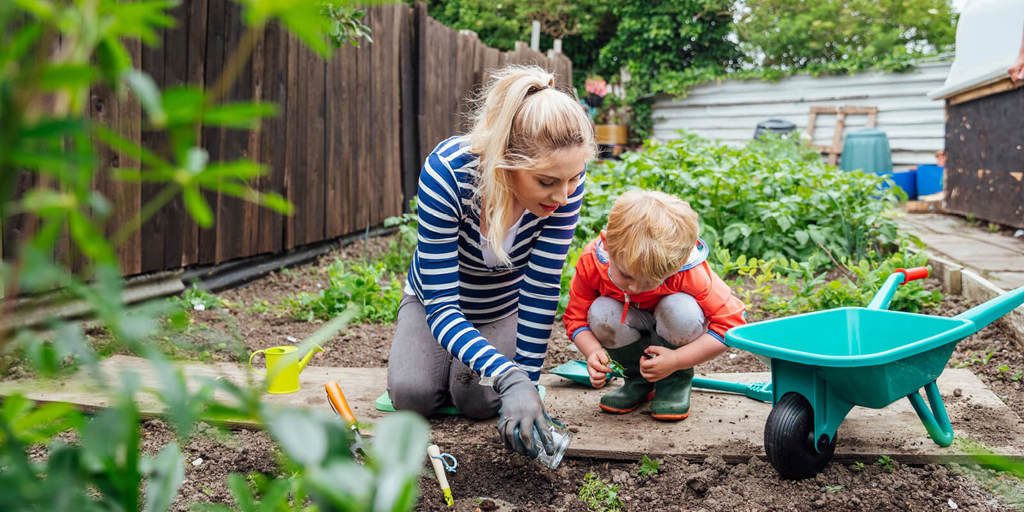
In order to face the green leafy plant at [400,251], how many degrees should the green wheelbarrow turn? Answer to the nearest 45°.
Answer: approximately 90° to its right

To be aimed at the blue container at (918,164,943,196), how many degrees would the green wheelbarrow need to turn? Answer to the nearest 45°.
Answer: approximately 135° to its right

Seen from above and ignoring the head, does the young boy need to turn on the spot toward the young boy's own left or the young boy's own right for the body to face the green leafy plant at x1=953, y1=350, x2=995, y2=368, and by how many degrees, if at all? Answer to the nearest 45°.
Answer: approximately 135° to the young boy's own left

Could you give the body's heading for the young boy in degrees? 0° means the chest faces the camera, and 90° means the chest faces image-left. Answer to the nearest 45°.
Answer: approximately 0°

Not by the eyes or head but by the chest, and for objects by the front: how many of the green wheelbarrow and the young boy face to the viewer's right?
0

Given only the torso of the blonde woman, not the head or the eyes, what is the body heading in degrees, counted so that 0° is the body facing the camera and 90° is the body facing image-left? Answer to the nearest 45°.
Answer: approximately 315°
